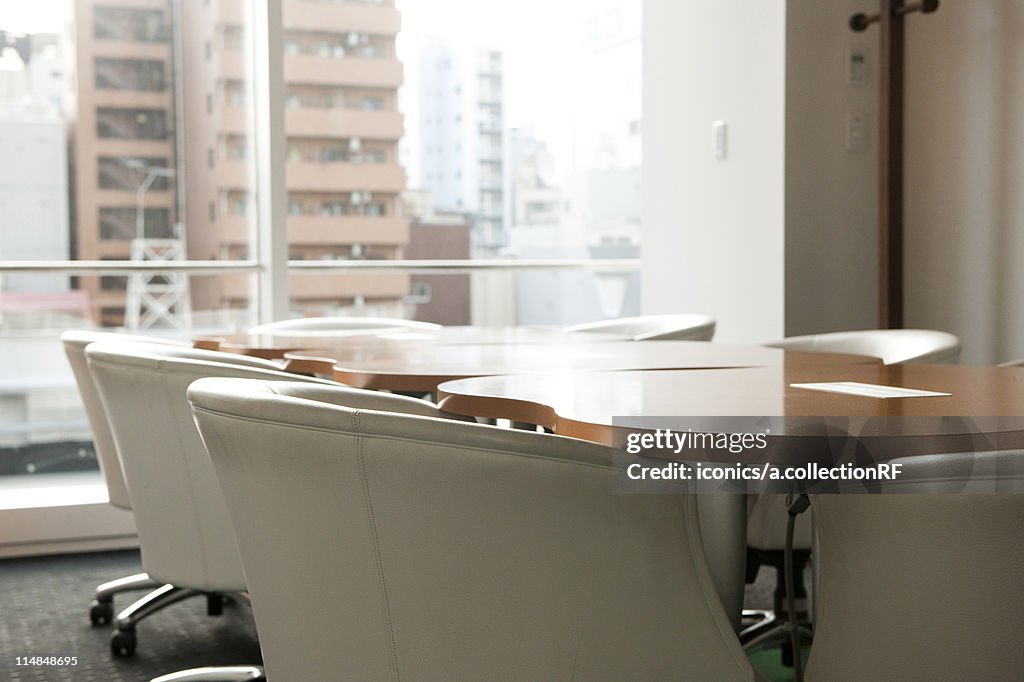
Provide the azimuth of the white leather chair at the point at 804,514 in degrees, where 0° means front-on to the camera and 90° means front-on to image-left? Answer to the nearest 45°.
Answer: approximately 45°

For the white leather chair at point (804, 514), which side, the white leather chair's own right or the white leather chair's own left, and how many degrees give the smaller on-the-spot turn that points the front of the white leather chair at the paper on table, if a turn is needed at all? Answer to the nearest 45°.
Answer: approximately 45° to the white leather chair's own left

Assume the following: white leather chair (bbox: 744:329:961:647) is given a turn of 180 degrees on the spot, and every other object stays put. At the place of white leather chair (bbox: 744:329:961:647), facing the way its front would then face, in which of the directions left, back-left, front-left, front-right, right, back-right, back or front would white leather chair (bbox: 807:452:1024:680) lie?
back-right

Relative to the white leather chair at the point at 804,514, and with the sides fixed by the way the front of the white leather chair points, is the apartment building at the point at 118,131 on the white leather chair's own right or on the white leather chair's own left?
on the white leather chair's own right

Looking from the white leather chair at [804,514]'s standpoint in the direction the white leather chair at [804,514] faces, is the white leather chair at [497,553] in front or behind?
in front
